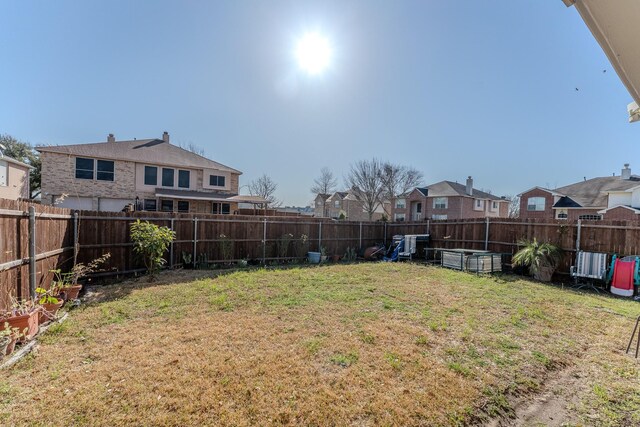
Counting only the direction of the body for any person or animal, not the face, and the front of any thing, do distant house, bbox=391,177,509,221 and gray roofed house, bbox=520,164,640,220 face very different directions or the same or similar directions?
same or similar directions

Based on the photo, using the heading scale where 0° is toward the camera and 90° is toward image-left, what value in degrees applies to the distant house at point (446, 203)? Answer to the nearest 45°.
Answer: approximately 45°

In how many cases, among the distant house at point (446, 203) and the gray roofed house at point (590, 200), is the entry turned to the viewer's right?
0

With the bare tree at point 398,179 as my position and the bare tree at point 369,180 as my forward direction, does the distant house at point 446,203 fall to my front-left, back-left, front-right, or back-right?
back-left

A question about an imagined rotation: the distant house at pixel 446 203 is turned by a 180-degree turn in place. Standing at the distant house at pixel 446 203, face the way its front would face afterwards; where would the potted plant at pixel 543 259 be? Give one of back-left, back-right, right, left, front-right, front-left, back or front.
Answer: back-right

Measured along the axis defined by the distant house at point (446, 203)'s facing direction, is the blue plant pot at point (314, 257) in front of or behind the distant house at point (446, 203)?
in front

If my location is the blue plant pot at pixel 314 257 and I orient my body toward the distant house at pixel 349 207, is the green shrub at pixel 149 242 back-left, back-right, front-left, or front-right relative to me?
back-left

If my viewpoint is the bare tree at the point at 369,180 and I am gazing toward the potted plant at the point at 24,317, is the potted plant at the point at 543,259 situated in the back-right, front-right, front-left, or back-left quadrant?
front-left

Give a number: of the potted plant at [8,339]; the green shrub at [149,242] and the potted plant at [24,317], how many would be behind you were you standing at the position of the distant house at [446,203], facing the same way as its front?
0

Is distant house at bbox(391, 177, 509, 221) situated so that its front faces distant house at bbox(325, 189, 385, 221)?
no

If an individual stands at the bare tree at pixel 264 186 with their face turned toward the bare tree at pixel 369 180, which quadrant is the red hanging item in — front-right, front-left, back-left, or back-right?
front-right

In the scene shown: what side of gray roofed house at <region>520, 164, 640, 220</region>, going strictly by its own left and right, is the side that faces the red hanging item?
front

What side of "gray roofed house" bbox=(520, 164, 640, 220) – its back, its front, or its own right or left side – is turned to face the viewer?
front

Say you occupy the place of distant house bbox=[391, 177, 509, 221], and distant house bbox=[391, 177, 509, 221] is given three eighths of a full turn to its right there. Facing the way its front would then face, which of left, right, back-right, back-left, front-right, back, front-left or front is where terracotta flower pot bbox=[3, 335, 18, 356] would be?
back

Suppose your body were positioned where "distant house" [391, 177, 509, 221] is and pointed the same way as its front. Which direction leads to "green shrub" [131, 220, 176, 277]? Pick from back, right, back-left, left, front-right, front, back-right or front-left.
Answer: front-left
